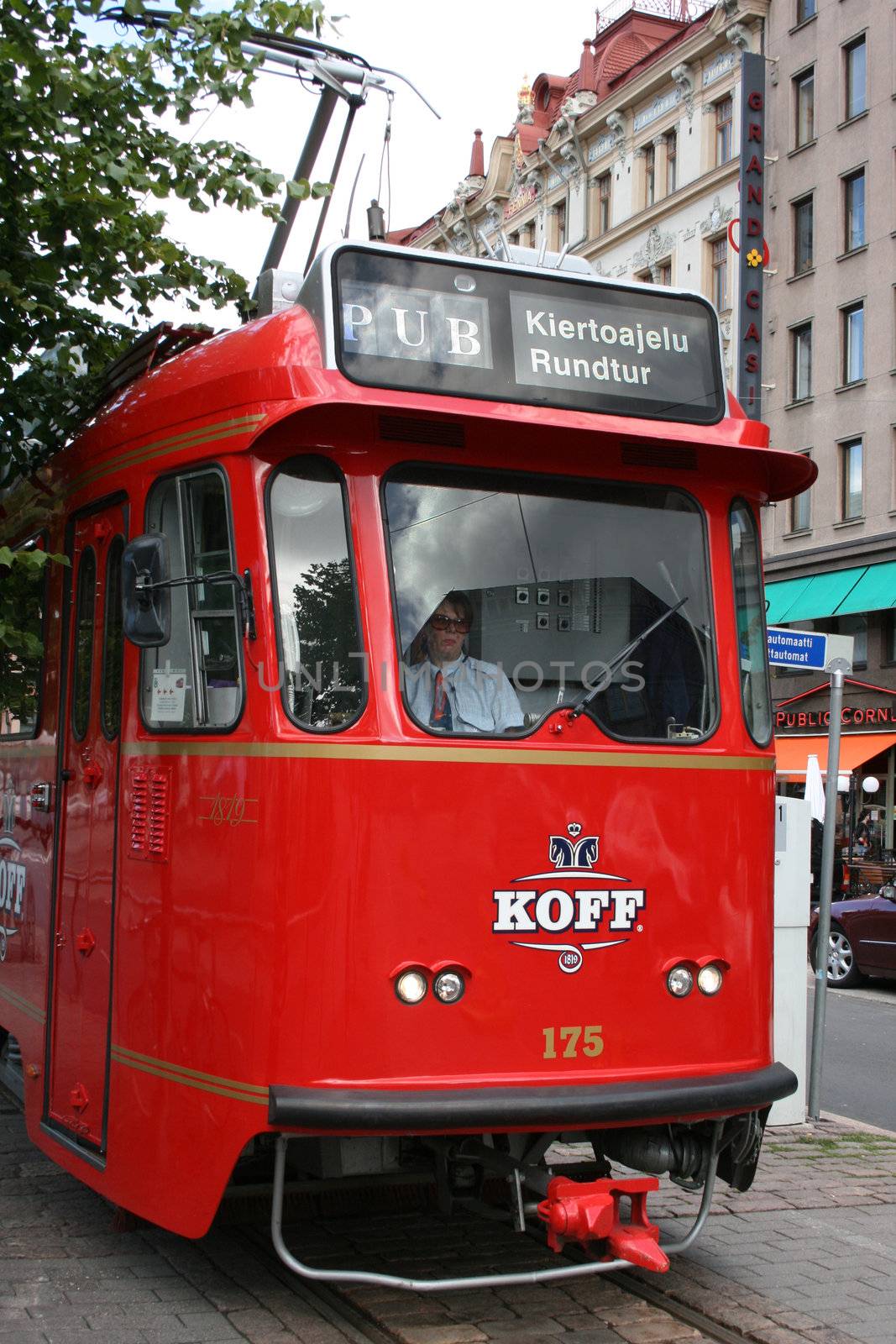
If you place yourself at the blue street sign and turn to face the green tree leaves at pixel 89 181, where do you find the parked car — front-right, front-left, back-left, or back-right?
back-right

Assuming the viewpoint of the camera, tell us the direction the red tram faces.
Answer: facing the viewer and to the right of the viewer

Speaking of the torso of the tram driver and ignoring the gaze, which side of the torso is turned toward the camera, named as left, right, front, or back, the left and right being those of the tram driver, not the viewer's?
front

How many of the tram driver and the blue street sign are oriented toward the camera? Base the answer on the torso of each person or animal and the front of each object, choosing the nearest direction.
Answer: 2

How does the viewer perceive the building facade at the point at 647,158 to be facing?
facing the viewer and to the left of the viewer

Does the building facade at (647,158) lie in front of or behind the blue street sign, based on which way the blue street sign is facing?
behind

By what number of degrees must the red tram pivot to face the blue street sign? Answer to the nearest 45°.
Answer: approximately 90° to its left

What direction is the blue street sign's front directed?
toward the camera

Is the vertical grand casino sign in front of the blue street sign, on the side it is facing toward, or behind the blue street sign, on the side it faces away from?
behind

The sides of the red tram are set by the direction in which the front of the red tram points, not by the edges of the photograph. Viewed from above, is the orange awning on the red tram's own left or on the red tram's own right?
on the red tram's own left

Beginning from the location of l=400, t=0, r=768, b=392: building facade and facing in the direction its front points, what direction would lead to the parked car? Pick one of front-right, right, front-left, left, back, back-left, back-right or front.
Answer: front-left
